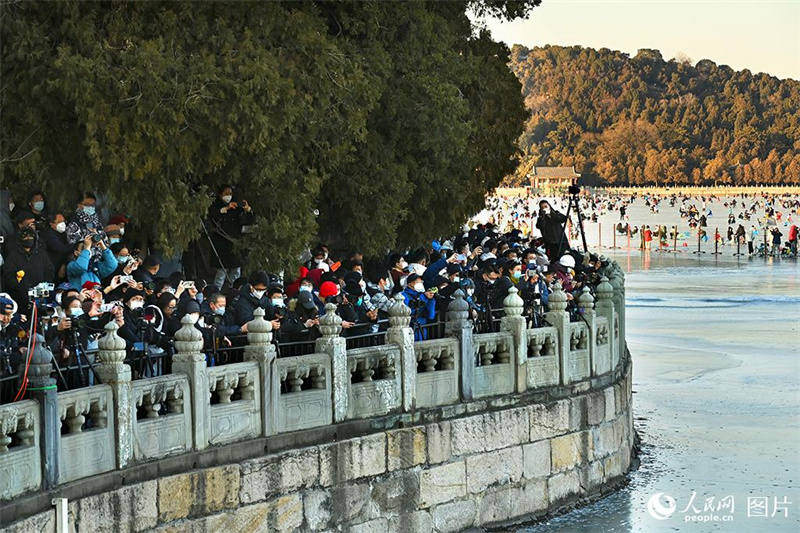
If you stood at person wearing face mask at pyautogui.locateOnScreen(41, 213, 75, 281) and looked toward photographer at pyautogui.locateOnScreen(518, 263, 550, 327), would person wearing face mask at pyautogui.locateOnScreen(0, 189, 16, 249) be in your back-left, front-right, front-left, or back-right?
back-left

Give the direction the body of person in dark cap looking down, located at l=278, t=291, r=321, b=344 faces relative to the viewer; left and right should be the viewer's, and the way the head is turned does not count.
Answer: facing the viewer and to the right of the viewer

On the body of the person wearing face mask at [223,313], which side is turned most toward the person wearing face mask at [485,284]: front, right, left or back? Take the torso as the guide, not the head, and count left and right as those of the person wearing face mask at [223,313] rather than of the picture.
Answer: left

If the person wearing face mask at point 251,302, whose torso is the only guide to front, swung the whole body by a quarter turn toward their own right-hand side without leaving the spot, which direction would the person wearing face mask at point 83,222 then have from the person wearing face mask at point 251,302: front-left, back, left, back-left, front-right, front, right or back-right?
right

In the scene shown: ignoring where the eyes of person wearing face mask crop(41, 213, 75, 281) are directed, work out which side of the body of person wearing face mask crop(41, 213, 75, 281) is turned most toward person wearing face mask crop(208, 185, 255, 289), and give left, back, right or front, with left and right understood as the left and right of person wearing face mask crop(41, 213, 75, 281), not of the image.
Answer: left

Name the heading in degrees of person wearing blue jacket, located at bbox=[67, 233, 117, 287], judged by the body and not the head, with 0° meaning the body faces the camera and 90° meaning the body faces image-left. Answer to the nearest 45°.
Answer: approximately 315°

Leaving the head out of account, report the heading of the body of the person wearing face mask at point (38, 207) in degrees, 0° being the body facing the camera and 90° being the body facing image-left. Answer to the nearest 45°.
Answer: approximately 315°

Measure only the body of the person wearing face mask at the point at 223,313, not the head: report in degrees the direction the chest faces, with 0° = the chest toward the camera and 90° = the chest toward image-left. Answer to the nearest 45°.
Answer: approximately 315°
